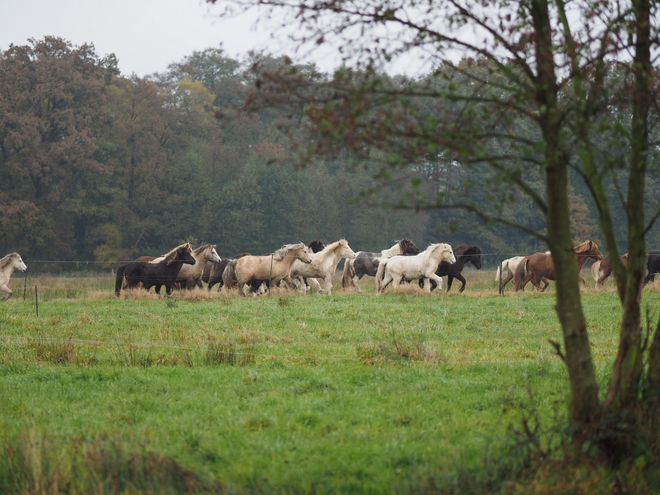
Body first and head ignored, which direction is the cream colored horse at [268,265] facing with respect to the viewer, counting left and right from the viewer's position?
facing to the right of the viewer

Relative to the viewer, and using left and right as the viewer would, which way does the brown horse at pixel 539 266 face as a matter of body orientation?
facing to the right of the viewer

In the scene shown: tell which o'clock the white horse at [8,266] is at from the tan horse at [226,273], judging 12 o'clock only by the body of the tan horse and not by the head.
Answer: The white horse is roughly at 5 o'clock from the tan horse.

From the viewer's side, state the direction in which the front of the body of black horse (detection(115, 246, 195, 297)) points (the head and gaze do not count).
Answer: to the viewer's right

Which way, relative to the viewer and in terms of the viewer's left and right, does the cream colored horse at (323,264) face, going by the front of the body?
facing to the right of the viewer

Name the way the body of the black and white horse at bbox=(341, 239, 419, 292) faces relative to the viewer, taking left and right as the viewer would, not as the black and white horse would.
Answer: facing to the right of the viewer

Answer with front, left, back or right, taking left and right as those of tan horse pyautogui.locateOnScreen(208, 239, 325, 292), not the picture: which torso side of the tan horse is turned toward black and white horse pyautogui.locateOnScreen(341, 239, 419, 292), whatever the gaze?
front

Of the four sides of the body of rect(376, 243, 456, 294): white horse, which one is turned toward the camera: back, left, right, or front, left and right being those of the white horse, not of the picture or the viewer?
right

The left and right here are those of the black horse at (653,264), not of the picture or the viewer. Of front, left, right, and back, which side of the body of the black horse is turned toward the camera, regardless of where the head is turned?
right

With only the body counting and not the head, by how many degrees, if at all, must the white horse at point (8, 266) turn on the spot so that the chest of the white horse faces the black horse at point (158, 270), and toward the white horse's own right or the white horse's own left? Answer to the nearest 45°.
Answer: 0° — it already faces it

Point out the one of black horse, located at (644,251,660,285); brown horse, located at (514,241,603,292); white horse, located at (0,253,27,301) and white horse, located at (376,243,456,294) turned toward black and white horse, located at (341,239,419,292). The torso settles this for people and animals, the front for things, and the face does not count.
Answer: white horse, located at (0,253,27,301)

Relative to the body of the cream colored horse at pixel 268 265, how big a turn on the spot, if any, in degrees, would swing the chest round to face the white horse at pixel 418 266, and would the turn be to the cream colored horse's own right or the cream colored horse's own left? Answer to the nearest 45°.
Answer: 0° — it already faces it

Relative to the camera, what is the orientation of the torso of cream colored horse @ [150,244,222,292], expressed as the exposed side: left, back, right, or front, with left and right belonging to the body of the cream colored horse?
right

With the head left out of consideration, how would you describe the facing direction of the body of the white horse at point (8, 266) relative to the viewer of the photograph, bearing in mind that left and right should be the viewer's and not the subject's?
facing to the right of the viewer

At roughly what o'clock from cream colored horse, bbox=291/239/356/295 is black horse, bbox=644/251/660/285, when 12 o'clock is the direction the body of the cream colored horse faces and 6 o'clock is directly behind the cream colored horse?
The black horse is roughly at 12 o'clock from the cream colored horse.
